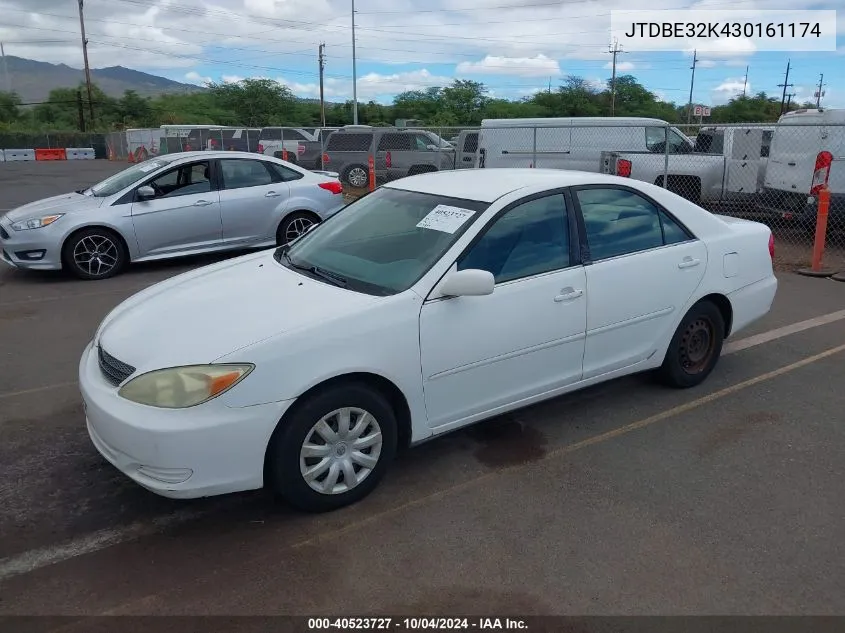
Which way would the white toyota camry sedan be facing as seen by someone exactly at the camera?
facing the viewer and to the left of the viewer

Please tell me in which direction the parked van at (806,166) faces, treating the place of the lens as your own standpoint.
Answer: facing away from the viewer and to the right of the viewer

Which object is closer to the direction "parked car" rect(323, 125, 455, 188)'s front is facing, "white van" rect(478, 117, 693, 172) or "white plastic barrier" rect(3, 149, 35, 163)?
the white van

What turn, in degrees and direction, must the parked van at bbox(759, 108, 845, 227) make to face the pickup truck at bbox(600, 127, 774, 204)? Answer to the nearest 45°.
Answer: approximately 90° to its left

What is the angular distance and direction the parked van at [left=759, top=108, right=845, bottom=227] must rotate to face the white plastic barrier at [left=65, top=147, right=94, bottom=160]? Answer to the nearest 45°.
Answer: approximately 90° to its left

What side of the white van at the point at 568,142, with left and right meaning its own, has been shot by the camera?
right

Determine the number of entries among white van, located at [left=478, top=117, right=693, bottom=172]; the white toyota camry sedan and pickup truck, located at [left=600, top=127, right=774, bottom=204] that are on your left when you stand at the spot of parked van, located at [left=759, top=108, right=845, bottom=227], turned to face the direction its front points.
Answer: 2

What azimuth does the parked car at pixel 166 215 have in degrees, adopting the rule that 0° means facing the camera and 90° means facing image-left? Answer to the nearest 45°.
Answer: approximately 45°

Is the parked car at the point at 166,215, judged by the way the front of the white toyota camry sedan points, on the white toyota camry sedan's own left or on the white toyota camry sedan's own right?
on the white toyota camry sedan's own right

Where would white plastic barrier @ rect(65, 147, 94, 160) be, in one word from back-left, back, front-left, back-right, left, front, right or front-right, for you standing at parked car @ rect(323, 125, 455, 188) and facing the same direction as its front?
back-left

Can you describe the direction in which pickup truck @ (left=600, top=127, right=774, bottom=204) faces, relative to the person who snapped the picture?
facing away from the viewer and to the right of the viewer

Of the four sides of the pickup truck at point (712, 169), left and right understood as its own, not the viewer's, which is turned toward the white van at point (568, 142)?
left

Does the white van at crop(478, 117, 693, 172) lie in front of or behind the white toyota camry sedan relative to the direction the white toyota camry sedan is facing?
behind
